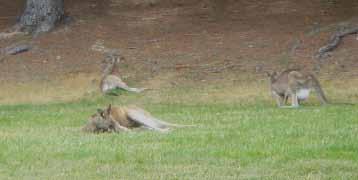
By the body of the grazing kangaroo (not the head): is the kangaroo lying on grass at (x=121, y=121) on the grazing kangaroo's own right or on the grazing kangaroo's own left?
on the grazing kangaroo's own left

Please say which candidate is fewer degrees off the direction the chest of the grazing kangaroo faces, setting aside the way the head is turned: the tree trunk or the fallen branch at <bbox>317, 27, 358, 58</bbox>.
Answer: the tree trunk

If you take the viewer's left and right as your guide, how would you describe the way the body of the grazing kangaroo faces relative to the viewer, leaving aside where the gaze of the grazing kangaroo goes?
facing to the left of the viewer
